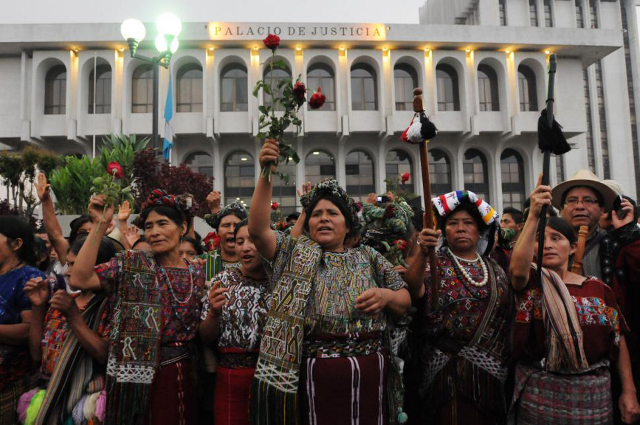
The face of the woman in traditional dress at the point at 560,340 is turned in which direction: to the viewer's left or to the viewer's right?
to the viewer's left

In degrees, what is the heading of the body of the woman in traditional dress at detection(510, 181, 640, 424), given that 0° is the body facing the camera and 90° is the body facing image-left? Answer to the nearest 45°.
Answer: approximately 0°

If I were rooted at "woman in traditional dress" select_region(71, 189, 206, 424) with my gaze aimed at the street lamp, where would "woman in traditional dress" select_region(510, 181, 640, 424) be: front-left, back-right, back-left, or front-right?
back-right

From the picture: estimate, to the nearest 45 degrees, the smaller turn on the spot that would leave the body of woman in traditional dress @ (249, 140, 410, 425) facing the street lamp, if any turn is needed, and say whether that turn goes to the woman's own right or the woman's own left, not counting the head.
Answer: approximately 135° to the woman's own right

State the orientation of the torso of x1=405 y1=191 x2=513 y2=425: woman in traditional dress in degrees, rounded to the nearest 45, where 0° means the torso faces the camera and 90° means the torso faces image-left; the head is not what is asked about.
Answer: approximately 0°

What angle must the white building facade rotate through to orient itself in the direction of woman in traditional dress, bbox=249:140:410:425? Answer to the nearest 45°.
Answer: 0° — it already faces them

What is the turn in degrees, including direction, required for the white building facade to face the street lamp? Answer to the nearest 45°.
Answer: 0° — it already faces it

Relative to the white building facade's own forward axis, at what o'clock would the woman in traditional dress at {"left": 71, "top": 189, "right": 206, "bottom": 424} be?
The woman in traditional dress is roughly at 12 o'clock from the white building facade.

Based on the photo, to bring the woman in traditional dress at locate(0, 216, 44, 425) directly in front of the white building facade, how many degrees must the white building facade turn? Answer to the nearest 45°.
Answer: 0° — it already faces them

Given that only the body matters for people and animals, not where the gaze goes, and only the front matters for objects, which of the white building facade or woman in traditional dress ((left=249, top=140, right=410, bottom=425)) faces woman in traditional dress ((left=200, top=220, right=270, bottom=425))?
the white building facade

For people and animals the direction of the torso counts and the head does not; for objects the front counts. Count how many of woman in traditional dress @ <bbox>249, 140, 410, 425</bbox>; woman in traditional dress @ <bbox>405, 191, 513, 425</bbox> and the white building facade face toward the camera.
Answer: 3
